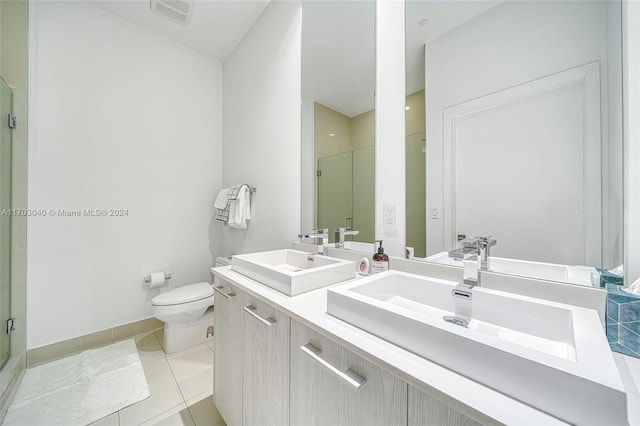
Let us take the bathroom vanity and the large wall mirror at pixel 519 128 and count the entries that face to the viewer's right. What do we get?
0

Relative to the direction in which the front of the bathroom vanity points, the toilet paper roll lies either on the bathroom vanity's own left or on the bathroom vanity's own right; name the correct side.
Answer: on the bathroom vanity's own right

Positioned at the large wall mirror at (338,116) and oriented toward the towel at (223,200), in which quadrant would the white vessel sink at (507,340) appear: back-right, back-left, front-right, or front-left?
back-left

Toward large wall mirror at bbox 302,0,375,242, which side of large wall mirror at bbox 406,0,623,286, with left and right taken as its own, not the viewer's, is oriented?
right

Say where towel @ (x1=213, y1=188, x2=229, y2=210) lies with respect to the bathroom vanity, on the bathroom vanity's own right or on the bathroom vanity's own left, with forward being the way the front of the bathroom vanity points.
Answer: on the bathroom vanity's own right

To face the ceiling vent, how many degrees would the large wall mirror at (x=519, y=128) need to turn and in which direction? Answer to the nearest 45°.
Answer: approximately 90° to its right

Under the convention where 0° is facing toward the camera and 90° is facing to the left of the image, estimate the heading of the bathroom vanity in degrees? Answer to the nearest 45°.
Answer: approximately 45°

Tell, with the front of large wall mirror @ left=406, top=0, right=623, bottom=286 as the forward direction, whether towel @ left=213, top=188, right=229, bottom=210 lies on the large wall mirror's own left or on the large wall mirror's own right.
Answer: on the large wall mirror's own right
